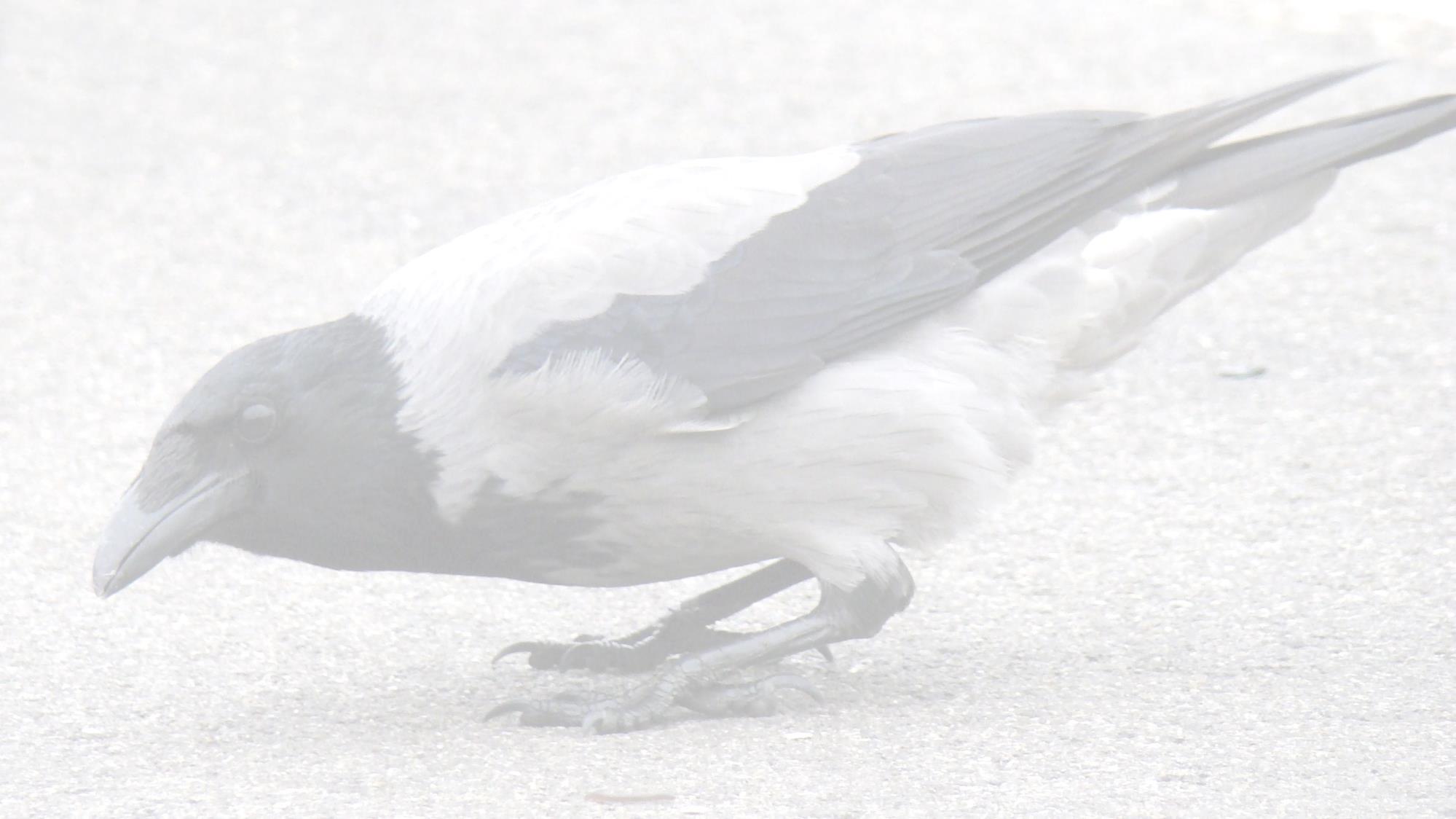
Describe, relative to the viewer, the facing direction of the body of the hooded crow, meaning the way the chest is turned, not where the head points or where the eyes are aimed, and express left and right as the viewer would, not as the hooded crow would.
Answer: facing to the left of the viewer
